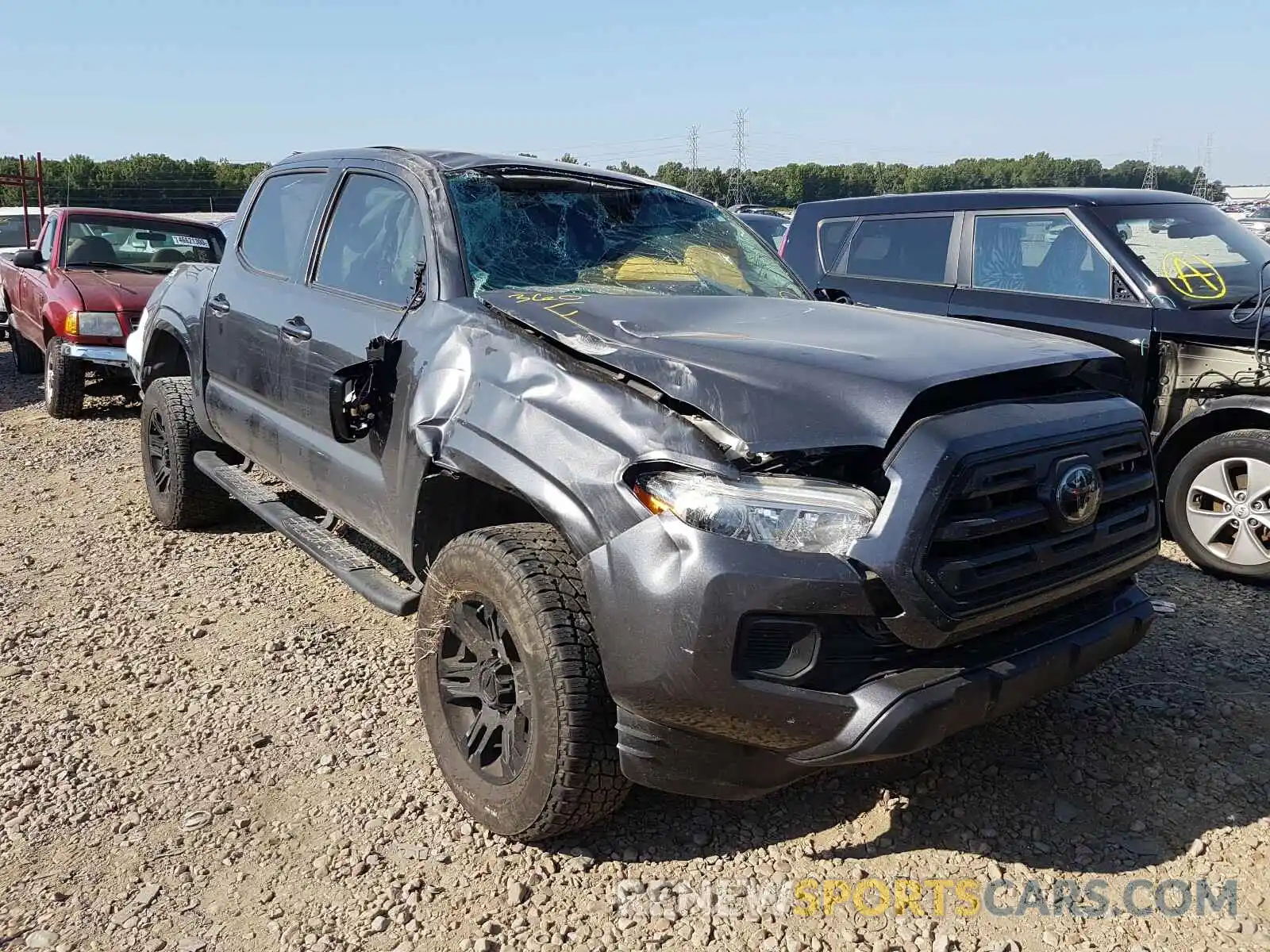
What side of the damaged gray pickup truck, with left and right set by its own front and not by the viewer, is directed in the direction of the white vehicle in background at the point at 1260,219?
left

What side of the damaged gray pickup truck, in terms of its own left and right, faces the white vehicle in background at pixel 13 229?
back

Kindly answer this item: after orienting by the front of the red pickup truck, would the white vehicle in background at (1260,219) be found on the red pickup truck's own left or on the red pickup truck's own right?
on the red pickup truck's own left

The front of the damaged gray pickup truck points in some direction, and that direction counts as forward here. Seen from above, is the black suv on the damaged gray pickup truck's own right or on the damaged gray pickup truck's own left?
on the damaged gray pickup truck's own left

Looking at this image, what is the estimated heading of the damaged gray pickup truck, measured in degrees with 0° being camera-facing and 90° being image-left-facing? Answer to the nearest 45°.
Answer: approximately 315°

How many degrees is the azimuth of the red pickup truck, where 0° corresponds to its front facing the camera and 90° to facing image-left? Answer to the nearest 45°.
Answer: approximately 315°

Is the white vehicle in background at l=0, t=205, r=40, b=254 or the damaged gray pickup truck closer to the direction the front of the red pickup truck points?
the damaged gray pickup truck
